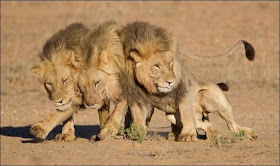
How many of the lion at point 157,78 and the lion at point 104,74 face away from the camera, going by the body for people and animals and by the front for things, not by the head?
0

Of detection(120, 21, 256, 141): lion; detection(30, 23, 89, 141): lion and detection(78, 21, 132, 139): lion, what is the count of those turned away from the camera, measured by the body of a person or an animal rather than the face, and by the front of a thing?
0

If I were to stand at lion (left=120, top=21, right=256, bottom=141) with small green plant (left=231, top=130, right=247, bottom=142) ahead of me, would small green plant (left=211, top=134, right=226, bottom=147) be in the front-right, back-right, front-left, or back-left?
front-right

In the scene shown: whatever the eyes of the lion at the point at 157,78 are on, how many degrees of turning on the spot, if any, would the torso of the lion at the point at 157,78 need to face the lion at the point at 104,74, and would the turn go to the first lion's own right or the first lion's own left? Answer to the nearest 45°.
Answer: approximately 45° to the first lion's own right

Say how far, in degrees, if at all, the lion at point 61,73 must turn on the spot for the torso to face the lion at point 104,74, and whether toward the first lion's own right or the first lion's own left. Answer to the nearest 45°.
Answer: approximately 135° to the first lion's own left

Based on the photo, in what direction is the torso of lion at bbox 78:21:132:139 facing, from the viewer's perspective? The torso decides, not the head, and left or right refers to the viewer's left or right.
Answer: facing the viewer and to the left of the viewer

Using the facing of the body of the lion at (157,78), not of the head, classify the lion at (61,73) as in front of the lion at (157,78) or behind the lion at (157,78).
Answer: in front

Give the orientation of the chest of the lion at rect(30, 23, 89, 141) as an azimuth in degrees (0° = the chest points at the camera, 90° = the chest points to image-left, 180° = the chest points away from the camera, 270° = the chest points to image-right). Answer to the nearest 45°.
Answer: approximately 45°

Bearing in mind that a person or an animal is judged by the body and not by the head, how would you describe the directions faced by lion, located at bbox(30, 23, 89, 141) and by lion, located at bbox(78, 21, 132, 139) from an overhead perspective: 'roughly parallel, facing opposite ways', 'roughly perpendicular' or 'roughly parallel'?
roughly parallel
